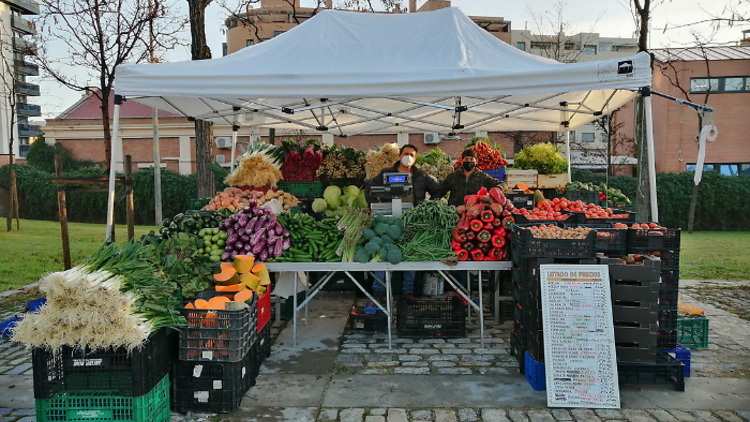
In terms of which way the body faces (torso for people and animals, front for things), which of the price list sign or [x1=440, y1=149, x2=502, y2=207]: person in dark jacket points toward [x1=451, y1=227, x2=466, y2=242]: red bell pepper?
the person in dark jacket

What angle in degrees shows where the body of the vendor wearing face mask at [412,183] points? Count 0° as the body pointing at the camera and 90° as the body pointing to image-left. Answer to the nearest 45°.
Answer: approximately 0°

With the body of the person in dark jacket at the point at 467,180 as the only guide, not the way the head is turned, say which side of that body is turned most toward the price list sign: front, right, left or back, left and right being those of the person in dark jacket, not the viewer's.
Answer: front

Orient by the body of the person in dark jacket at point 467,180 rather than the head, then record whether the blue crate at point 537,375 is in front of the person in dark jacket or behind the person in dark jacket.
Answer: in front

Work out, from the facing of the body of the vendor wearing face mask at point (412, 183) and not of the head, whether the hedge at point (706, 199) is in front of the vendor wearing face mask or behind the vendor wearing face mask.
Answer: behind
